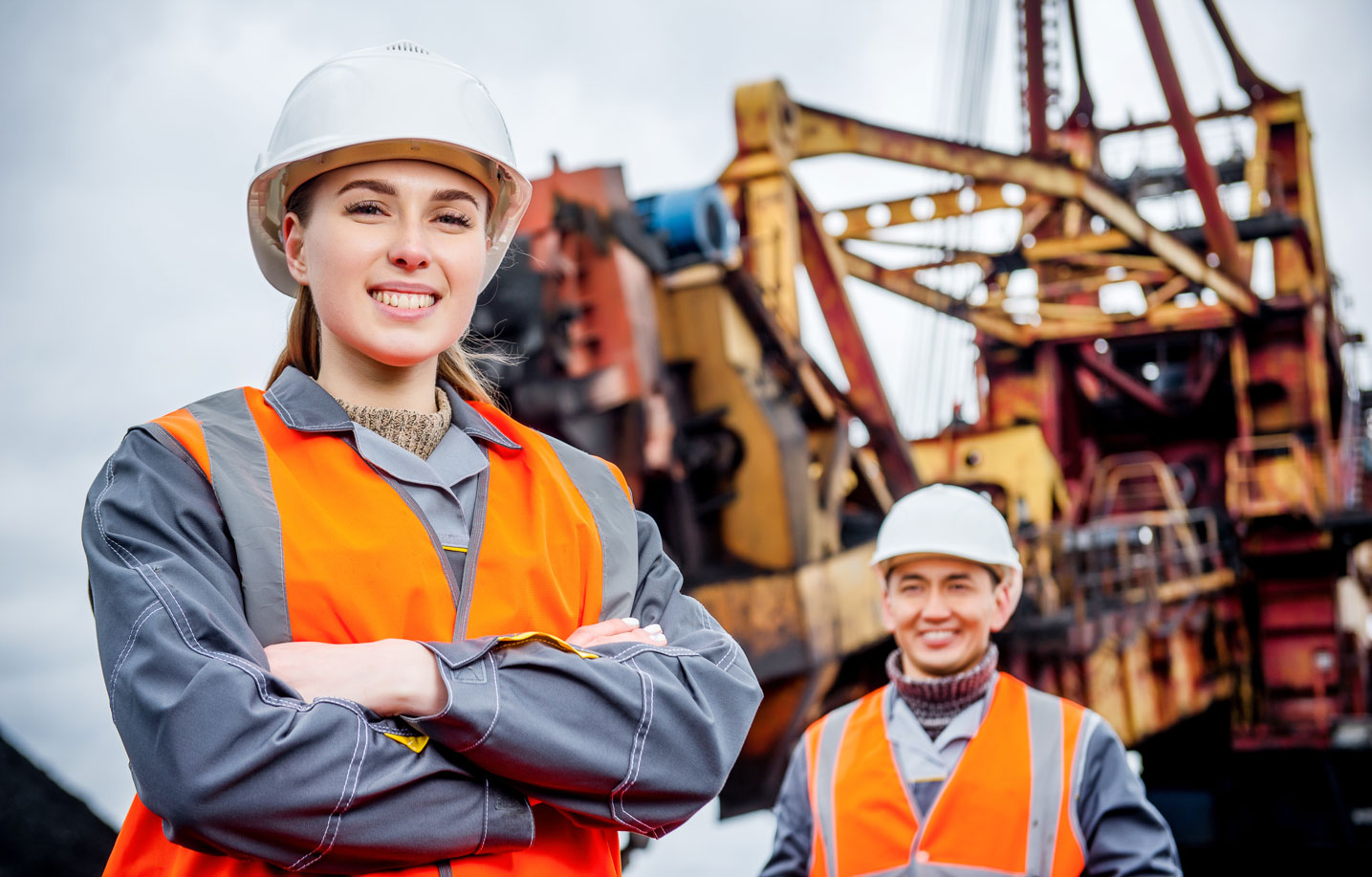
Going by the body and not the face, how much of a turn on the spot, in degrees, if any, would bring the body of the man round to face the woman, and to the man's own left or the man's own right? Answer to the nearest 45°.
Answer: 0° — they already face them

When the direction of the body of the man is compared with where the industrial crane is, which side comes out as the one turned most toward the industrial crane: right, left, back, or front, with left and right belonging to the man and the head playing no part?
back

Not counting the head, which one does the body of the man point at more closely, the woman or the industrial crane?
the woman

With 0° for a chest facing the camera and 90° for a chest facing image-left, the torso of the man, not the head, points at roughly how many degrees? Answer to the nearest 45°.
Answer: approximately 0°
